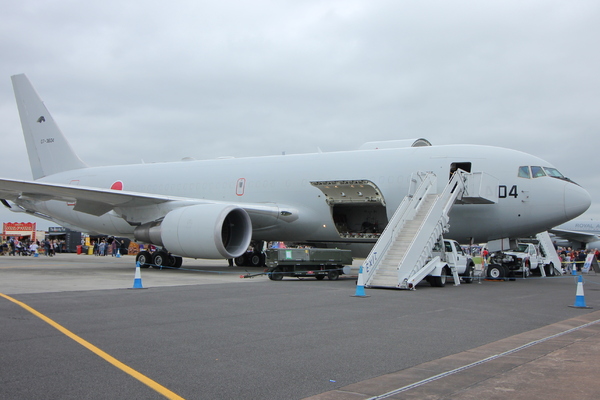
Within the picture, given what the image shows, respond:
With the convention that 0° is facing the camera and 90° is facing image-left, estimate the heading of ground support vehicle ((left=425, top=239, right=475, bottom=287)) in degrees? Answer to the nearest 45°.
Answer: approximately 225°

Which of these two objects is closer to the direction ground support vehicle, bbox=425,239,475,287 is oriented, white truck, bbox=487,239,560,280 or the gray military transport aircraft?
the white truck

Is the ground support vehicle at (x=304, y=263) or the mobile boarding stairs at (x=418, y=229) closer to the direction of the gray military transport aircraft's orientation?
the mobile boarding stairs

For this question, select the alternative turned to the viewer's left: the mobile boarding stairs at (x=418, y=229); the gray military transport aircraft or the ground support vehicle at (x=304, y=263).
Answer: the ground support vehicle

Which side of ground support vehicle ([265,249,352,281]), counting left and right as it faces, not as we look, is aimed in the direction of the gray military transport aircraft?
right

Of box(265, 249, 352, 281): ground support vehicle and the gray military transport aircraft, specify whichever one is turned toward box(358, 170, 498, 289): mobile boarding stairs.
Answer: the gray military transport aircraft

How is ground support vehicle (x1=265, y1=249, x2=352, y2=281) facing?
to the viewer's left

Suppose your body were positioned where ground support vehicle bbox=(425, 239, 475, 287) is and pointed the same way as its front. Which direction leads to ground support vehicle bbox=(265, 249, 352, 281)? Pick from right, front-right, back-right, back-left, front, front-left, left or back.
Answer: back-left

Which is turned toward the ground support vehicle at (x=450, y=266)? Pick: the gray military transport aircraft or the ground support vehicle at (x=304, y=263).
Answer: the gray military transport aircraft

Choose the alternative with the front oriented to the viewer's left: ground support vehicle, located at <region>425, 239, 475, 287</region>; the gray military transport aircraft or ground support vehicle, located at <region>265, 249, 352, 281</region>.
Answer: ground support vehicle, located at <region>265, 249, 352, 281</region>

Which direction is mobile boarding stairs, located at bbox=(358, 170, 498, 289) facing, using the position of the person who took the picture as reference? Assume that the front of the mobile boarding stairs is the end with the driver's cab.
facing away from the viewer and to the right of the viewer

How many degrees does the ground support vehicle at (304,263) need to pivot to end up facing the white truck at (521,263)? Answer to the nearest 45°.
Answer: approximately 135° to its right

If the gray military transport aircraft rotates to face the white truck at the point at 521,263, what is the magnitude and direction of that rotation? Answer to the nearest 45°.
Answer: approximately 45° to its left
